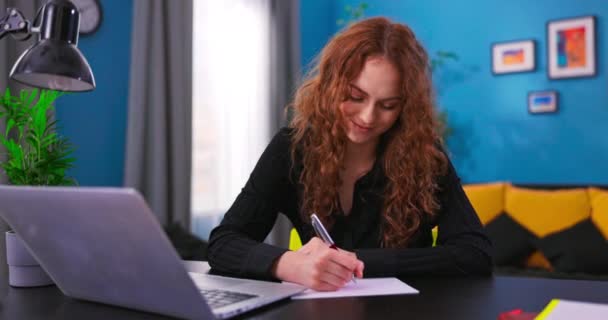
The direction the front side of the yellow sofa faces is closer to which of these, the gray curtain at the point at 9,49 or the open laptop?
the open laptop

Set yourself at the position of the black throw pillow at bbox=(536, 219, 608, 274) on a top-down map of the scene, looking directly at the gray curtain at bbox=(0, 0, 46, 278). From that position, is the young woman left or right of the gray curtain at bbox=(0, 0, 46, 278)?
left

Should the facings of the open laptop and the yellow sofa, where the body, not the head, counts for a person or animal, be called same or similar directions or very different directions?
very different directions

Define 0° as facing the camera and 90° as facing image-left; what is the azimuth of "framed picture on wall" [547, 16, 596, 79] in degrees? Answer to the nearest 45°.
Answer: approximately 45°

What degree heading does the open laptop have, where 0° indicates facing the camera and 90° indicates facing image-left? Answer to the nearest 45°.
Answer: approximately 225°

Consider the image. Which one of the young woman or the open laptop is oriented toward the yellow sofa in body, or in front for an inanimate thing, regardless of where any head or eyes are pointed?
the open laptop

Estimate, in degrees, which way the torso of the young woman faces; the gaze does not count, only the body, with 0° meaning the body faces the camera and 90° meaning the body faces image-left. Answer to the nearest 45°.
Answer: approximately 0°

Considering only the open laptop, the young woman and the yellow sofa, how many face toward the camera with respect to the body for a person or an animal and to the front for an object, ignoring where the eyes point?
2
